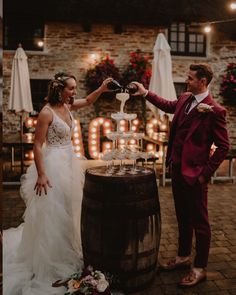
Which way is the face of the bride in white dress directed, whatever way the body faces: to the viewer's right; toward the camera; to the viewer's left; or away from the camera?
to the viewer's right

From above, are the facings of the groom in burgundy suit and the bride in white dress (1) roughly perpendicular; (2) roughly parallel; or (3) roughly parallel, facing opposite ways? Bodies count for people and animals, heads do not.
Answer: roughly perpendicular

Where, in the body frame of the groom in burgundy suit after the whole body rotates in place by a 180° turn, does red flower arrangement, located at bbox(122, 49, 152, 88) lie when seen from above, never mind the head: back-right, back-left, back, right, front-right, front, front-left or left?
front-left

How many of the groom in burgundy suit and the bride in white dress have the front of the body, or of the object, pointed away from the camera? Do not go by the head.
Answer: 0

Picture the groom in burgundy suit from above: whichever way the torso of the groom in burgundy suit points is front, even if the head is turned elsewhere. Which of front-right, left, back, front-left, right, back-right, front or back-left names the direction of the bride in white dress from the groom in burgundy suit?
front-right

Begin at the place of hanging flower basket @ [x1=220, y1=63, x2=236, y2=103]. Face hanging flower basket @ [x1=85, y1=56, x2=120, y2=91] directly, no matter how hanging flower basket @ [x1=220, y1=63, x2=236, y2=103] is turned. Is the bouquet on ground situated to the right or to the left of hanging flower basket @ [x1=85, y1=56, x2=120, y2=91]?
left

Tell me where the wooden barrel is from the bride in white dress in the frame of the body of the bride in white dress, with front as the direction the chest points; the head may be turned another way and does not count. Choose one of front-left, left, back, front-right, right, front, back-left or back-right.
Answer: front

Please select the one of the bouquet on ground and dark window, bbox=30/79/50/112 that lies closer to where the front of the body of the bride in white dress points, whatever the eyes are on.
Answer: the bouquet on ground

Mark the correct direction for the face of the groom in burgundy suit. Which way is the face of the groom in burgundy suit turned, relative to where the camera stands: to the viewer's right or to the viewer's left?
to the viewer's left

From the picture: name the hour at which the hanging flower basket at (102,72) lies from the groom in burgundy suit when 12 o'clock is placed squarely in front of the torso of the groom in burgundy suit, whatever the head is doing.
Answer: The hanging flower basket is roughly at 4 o'clock from the groom in burgundy suit.

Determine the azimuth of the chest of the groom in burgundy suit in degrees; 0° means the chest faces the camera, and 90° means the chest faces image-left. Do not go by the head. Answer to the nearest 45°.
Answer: approximately 45°

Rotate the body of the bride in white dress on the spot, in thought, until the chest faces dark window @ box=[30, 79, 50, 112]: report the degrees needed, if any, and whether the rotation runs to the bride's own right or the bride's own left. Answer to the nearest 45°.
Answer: approximately 135° to the bride's own left

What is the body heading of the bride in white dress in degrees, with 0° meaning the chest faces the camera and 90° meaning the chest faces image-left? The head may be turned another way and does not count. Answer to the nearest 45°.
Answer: approximately 315°

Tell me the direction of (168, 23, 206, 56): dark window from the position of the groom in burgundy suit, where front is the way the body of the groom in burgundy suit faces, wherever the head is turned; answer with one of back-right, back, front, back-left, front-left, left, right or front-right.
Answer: back-right

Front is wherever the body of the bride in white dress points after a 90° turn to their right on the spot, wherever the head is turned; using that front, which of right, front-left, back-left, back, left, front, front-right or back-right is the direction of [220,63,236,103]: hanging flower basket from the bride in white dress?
back

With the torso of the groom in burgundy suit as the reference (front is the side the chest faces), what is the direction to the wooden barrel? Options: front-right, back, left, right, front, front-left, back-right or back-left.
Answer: front

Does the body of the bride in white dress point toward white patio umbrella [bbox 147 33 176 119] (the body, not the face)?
no

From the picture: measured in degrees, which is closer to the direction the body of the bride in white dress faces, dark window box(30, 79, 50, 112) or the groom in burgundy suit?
the groom in burgundy suit

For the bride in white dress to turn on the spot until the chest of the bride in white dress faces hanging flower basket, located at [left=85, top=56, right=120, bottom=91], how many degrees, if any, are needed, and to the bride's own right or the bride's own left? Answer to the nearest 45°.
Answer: approximately 135° to the bride's own left

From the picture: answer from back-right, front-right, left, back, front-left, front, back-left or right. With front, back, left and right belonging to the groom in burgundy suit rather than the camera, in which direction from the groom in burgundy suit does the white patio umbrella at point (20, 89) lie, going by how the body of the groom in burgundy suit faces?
right
